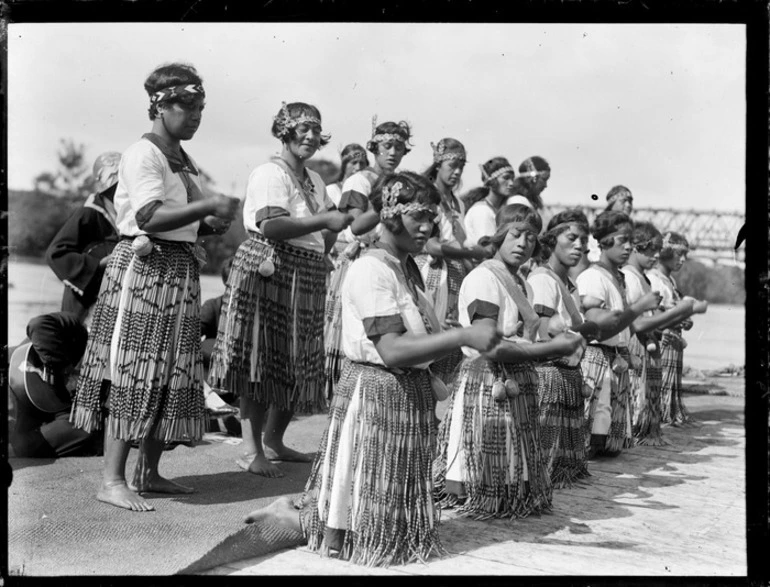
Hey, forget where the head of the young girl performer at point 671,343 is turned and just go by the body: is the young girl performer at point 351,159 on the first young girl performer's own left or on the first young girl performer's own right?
on the first young girl performer's own right

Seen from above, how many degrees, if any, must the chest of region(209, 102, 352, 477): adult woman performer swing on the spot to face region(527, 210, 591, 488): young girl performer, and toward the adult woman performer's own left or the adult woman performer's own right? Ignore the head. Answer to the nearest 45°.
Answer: approximately 45° to the adult woman performer's own left

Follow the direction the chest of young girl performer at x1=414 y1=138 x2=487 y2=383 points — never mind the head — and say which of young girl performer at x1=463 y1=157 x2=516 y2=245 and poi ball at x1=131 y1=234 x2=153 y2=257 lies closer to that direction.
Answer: the poi ball
